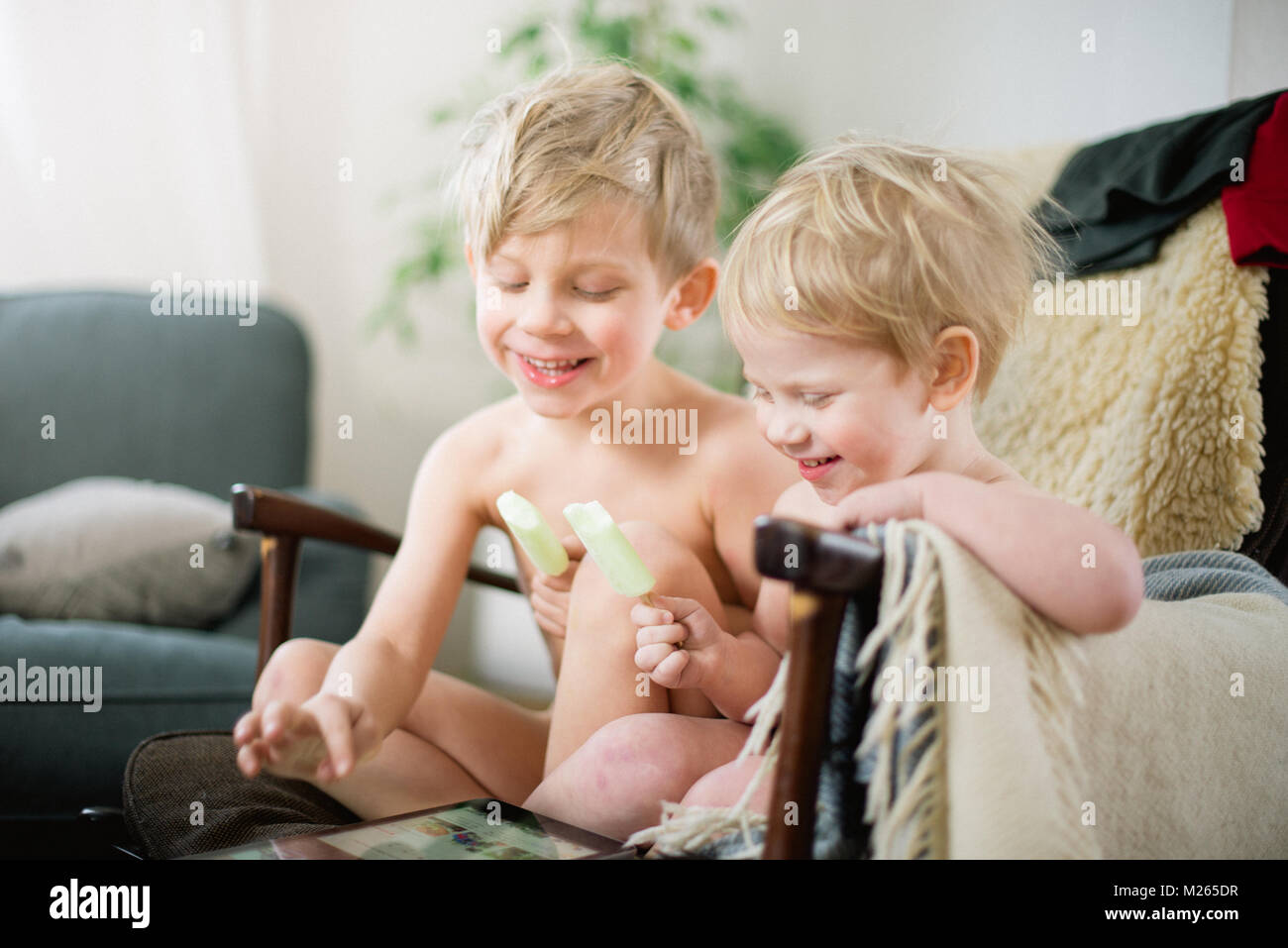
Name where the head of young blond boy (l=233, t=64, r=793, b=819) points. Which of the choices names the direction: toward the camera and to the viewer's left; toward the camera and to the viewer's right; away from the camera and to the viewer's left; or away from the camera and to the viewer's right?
toward the camera and to the viewer's left

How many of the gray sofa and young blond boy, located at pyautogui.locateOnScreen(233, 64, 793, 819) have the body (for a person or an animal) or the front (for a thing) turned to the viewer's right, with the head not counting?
0

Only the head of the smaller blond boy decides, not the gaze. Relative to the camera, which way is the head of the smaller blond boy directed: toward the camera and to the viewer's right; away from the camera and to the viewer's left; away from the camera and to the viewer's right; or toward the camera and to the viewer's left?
toward the camera and to the viewer's left

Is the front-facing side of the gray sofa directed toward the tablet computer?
yes

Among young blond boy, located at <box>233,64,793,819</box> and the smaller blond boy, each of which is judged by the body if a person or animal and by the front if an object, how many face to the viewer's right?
0

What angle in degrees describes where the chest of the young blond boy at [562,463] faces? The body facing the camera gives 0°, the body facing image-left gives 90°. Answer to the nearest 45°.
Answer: approximately 45°

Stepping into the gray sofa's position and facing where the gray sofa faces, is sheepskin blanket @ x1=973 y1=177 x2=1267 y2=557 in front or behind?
in front

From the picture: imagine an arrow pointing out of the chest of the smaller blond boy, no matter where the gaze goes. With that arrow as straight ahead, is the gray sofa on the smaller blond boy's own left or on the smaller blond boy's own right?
on the smaller blond boy's own right
